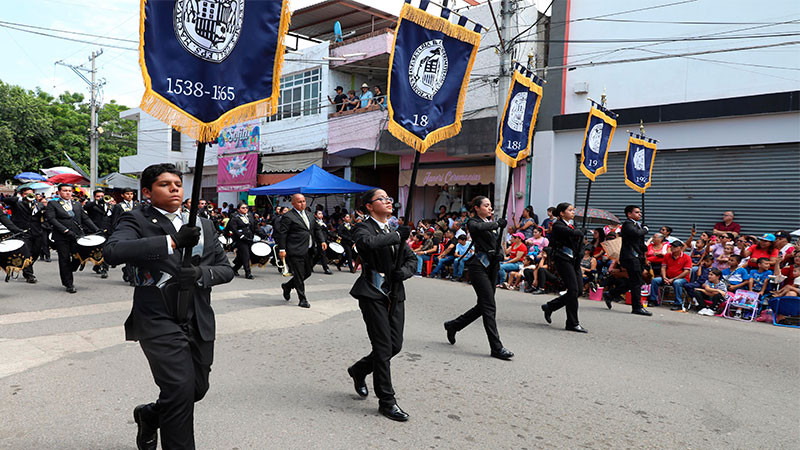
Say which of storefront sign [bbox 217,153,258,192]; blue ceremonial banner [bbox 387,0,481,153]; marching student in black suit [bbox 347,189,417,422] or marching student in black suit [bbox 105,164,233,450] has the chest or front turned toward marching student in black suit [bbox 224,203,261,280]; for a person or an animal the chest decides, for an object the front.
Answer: the storefront sign

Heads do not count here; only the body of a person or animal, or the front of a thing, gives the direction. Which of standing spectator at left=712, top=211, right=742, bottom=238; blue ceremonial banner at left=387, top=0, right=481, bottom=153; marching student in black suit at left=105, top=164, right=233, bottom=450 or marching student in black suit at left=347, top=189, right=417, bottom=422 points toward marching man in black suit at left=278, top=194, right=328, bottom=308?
the standing spectator

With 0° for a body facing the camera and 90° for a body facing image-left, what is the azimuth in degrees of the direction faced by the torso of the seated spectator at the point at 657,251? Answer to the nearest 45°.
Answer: approximately 45°

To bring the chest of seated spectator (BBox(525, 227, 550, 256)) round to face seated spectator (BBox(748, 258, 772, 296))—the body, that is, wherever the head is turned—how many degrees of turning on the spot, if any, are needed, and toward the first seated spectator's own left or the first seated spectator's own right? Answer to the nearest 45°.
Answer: approximately 90° to the first seated spectator's own left

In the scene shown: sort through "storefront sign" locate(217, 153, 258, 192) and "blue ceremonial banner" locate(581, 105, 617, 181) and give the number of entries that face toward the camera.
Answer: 2
